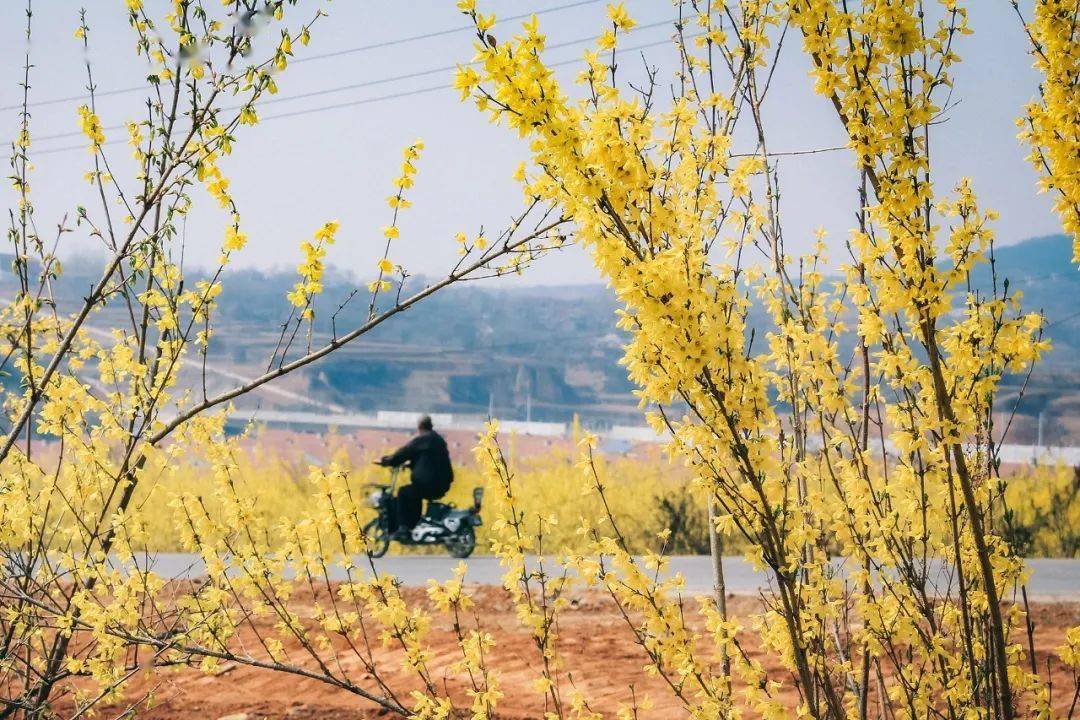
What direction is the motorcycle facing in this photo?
to the viewer's left

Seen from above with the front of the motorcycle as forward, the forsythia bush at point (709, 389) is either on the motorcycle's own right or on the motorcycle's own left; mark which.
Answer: on the motorcycle's own left
